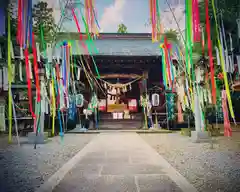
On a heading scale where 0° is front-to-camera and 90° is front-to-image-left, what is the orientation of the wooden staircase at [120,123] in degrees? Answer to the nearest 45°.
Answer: approximately 0°

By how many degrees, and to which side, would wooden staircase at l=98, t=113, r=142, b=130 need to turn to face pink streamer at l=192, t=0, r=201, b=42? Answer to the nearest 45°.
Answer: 0° — it already faces it

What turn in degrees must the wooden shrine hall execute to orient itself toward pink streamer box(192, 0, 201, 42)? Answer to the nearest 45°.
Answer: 0° — it already faces it

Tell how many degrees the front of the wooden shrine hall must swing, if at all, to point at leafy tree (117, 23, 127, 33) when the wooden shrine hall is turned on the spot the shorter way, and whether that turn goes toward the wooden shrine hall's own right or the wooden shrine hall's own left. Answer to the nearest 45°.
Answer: approximately 180°

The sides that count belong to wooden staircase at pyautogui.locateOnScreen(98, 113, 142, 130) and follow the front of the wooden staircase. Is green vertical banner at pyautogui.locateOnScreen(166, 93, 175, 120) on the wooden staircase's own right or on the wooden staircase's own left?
on the wooden staircase's own left

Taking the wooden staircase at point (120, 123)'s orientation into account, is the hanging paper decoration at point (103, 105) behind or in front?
behind

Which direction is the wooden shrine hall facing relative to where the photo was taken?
toward the camera

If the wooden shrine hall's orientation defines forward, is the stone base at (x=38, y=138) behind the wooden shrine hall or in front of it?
in front
